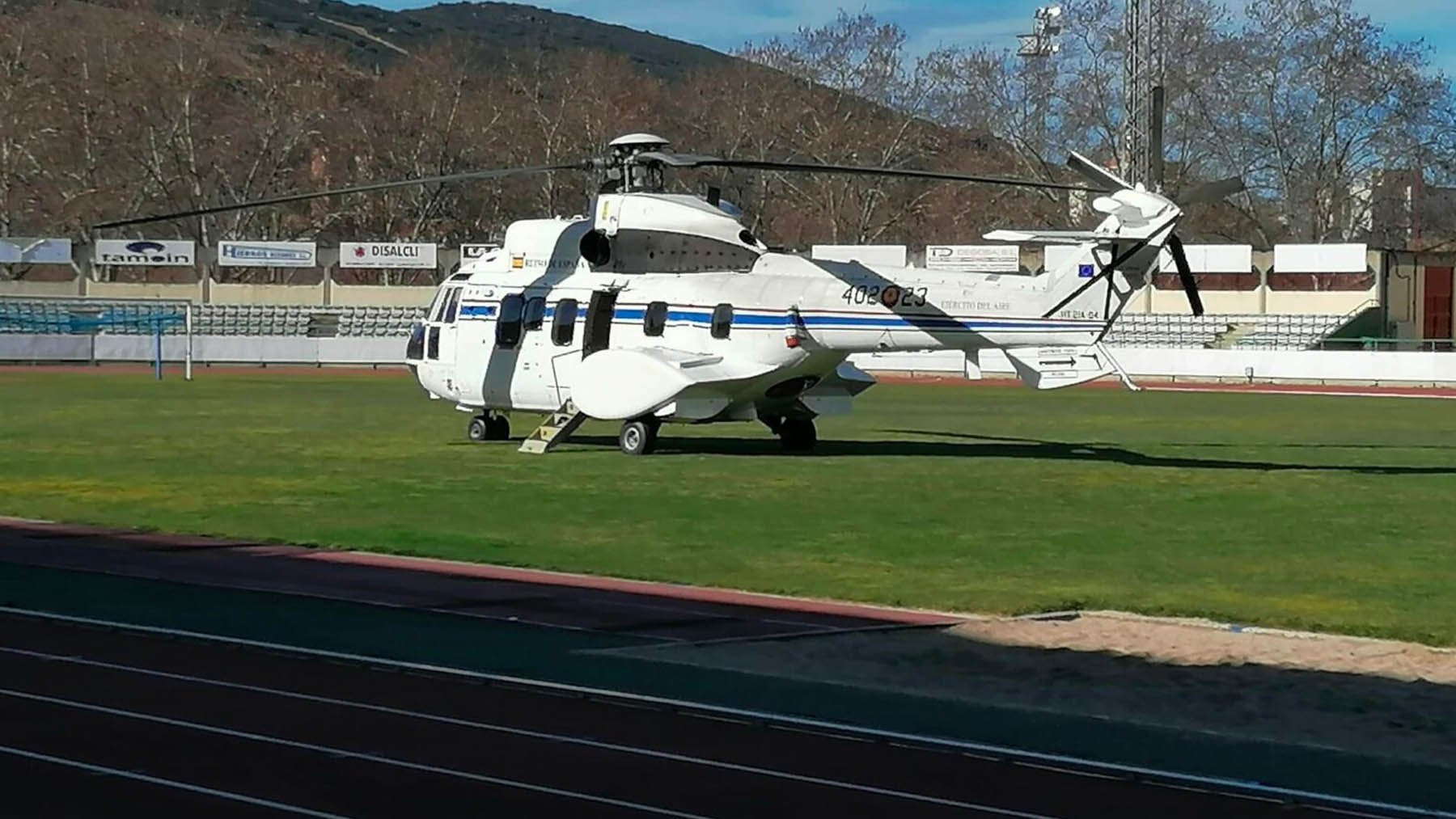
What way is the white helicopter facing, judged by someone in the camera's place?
facing away from the viewer and to the left of the viewer
